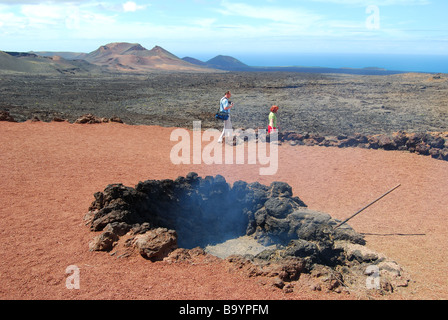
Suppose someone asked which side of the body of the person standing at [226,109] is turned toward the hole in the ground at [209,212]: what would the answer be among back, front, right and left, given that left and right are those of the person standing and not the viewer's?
right

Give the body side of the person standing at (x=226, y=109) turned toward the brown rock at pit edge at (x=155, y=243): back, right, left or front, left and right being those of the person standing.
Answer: right

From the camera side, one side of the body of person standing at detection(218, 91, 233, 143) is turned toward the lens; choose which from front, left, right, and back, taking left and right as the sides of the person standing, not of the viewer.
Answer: right
